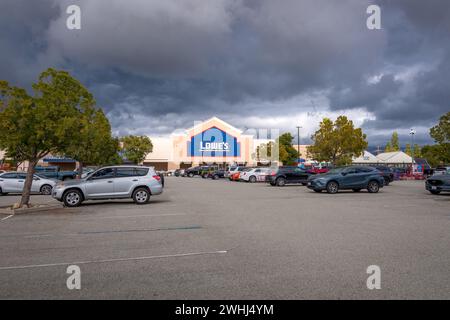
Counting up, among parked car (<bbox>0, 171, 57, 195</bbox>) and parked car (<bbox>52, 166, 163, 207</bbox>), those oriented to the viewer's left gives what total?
1

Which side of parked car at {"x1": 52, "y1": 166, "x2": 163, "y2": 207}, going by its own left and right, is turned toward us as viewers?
left

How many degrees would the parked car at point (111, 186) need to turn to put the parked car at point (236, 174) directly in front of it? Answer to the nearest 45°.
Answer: approximately 135° to its right

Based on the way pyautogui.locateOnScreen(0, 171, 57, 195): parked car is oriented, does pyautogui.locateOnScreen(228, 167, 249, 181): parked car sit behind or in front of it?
in front

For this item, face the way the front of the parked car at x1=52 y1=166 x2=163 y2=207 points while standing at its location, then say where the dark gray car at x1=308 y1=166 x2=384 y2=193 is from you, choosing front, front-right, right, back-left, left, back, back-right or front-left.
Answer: back

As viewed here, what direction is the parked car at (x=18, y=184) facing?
to the viewer's right

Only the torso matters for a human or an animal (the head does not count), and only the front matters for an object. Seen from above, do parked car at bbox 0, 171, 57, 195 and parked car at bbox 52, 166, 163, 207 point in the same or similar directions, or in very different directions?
very different directions

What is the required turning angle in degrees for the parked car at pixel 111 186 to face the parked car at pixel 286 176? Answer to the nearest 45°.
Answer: approximately 135° to its right
